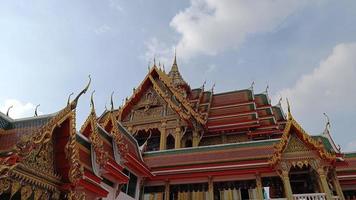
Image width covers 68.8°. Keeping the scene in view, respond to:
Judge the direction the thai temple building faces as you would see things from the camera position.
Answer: facing the viewer and to the left of the viewer
